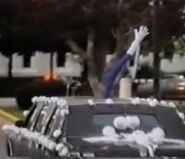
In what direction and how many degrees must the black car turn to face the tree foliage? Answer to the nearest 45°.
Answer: approximately 45° to its right

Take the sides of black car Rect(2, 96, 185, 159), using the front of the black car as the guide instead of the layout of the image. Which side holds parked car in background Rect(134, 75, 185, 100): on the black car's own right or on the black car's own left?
on the black car's own right

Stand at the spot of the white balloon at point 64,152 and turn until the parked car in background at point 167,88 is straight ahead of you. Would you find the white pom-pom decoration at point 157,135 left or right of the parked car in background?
right

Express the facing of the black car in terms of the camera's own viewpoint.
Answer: facing away from the viewer and to the left of the viewer
